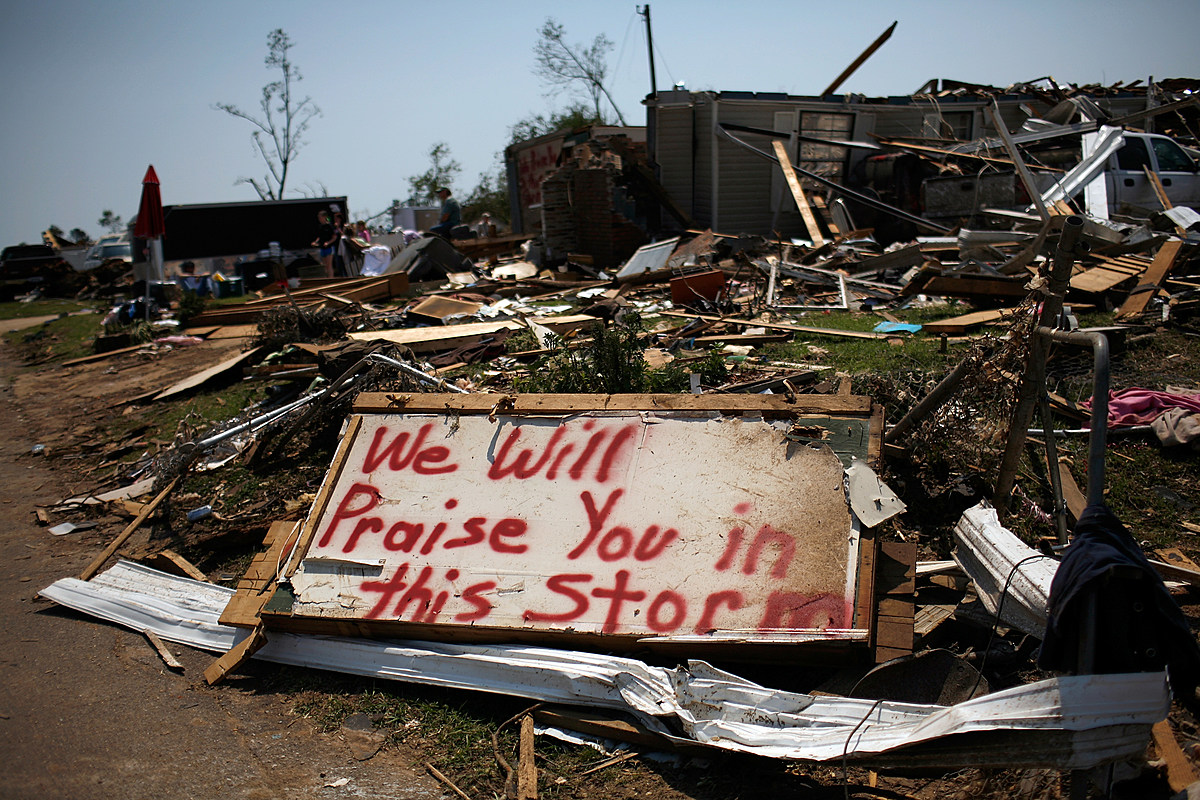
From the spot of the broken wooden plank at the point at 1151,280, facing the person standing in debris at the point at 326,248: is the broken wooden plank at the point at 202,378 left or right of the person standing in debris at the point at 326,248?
left

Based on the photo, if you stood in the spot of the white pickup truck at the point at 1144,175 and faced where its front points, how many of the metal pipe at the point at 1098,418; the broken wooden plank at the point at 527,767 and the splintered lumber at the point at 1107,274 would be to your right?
3

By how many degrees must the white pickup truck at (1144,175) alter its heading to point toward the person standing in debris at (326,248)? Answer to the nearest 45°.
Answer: approximately 180°

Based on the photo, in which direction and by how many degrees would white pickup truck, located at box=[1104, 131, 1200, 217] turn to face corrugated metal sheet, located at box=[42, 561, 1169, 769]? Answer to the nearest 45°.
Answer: approximately 90° to its right

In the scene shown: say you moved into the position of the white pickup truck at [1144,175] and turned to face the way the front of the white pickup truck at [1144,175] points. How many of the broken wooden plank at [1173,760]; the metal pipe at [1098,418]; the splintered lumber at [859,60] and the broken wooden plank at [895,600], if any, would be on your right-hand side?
3

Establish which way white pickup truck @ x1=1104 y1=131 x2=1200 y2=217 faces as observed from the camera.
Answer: facing to the right of the viewer

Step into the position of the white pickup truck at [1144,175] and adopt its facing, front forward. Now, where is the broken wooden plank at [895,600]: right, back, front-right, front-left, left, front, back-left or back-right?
right

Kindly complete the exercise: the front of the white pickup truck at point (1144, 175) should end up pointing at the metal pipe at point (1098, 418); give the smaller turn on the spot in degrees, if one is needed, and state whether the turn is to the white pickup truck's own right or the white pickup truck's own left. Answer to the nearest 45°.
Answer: approximately 90° to the white pickup truck's own right

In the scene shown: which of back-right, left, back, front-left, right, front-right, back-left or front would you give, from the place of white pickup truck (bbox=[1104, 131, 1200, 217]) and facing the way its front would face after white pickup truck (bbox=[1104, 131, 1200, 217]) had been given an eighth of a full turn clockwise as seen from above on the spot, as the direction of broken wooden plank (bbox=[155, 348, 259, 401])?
right

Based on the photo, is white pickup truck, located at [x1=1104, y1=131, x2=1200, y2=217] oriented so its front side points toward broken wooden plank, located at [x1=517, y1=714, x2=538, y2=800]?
no

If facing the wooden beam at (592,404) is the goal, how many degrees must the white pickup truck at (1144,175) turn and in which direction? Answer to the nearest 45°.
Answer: approximately 90° to its right

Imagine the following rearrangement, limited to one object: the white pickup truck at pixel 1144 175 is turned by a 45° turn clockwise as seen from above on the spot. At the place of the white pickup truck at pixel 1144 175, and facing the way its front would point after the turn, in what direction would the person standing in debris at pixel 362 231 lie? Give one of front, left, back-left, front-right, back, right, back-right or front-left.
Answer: back-right

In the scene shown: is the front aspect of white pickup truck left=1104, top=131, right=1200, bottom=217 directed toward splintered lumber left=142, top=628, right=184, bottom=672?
no

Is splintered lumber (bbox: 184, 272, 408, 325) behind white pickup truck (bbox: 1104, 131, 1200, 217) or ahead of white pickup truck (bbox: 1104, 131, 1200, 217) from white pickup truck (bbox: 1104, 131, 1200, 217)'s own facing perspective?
behind

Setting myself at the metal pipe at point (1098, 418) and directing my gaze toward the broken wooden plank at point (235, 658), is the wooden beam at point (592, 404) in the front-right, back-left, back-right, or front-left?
front-right
